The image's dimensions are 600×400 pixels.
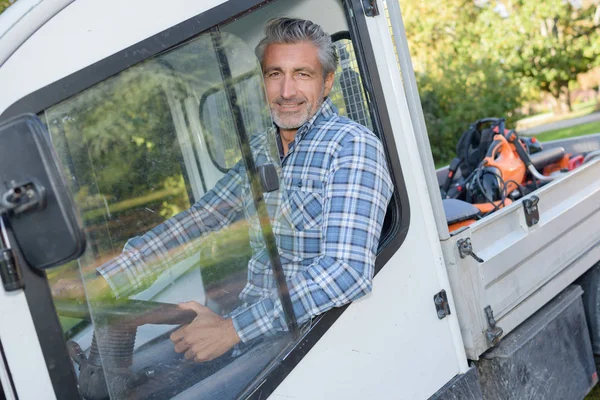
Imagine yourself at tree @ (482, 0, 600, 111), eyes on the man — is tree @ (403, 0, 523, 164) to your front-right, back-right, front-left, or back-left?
front-right

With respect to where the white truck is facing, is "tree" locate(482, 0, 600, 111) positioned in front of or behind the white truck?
behind

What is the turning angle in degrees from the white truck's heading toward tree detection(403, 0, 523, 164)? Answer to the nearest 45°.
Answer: approximately 135° to its right

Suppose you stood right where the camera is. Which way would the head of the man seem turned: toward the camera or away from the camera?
toward the camera

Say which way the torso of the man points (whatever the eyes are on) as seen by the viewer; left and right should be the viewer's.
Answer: facing the viewer and to the left of the viewer

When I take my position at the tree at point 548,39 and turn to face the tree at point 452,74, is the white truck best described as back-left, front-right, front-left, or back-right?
front-left

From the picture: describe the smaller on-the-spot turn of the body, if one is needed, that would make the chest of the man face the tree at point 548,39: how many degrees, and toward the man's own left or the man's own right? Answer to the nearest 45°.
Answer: approximately 180°

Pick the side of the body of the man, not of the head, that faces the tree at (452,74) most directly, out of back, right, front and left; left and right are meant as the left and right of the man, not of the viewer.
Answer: back
